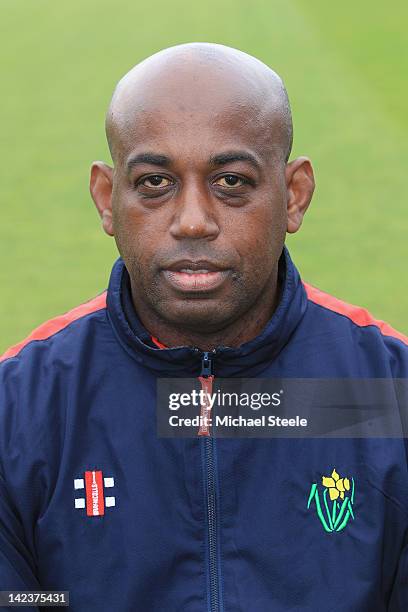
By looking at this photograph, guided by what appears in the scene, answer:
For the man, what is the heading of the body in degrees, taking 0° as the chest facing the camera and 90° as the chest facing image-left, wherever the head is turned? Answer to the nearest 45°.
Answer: approximately 0°
